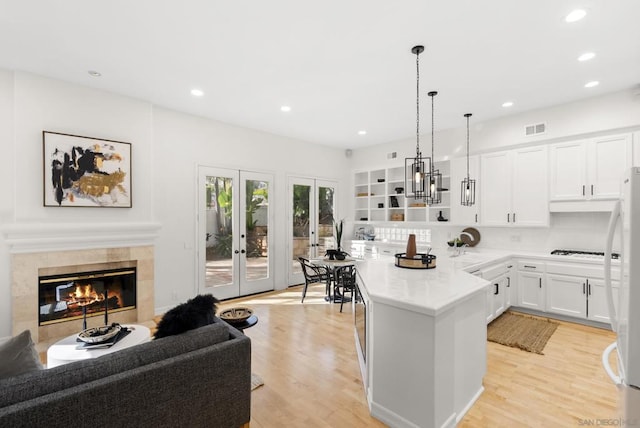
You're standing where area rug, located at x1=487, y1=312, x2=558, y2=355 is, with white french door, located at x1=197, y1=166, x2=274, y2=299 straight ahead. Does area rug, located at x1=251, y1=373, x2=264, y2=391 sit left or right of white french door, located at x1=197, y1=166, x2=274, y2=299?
left

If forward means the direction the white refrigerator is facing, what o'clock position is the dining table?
The dining table is roughly at 1 o'clock from the white refrigerator.

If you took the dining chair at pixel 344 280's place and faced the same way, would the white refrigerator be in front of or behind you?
behind

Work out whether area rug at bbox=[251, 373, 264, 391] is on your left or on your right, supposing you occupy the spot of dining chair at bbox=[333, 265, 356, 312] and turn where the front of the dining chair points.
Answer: on your left

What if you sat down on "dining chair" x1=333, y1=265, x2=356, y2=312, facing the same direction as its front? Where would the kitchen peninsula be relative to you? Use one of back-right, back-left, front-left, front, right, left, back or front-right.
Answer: back-left

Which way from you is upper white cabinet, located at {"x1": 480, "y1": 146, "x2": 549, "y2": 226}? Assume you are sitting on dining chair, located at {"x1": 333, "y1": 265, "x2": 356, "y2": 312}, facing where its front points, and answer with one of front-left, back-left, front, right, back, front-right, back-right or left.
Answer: back-right

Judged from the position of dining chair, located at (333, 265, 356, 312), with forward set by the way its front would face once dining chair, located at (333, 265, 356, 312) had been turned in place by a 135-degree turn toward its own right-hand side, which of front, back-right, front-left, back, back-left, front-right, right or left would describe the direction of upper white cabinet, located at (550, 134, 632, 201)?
front

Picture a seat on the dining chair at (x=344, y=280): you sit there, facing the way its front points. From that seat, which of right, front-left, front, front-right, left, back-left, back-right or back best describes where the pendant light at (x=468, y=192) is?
back-right

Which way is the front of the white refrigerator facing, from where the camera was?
facing to the left of the viewer

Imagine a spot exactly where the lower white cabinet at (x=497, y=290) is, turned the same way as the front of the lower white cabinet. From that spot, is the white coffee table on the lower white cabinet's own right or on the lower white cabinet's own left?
on the lower white cabinet's own right

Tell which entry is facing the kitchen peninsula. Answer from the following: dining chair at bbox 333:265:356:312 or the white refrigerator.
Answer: the white refrigerator
